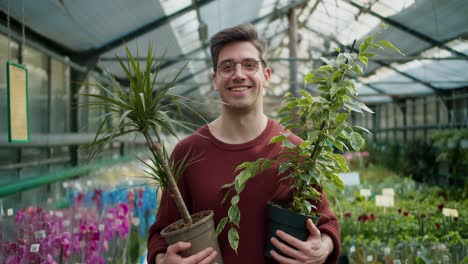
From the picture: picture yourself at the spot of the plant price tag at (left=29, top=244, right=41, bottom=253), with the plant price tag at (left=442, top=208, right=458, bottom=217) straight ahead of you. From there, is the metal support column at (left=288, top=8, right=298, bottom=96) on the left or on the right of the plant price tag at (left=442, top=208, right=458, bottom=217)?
left

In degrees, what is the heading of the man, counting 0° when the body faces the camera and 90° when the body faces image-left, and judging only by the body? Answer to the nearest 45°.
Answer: approximately 0°

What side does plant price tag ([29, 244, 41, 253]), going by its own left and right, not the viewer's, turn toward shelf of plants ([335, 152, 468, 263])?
left

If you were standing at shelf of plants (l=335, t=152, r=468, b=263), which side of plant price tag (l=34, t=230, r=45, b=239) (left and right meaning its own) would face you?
left

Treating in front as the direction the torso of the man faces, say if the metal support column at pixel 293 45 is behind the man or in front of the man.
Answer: behind

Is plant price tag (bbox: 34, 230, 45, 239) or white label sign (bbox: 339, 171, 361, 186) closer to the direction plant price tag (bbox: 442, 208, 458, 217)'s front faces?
the plant price tag

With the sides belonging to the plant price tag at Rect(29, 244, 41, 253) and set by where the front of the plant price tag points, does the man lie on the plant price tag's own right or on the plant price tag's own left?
on the plant price tag's own left

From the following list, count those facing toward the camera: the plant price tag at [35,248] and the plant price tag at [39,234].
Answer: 2
